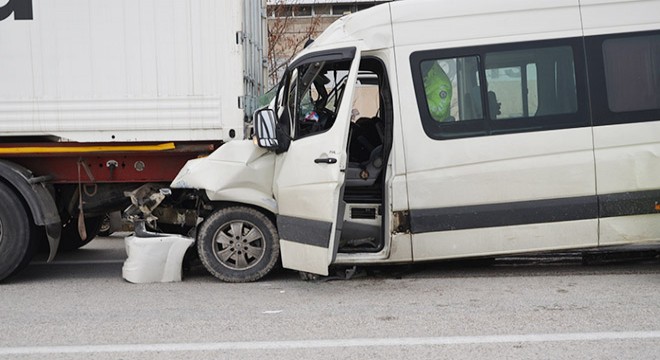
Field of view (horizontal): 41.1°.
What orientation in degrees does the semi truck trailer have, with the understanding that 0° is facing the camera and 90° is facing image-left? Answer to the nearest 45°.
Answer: approximately 90°

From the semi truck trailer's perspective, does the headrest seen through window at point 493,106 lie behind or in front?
behind

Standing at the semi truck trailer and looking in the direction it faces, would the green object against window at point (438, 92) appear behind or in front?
behind
